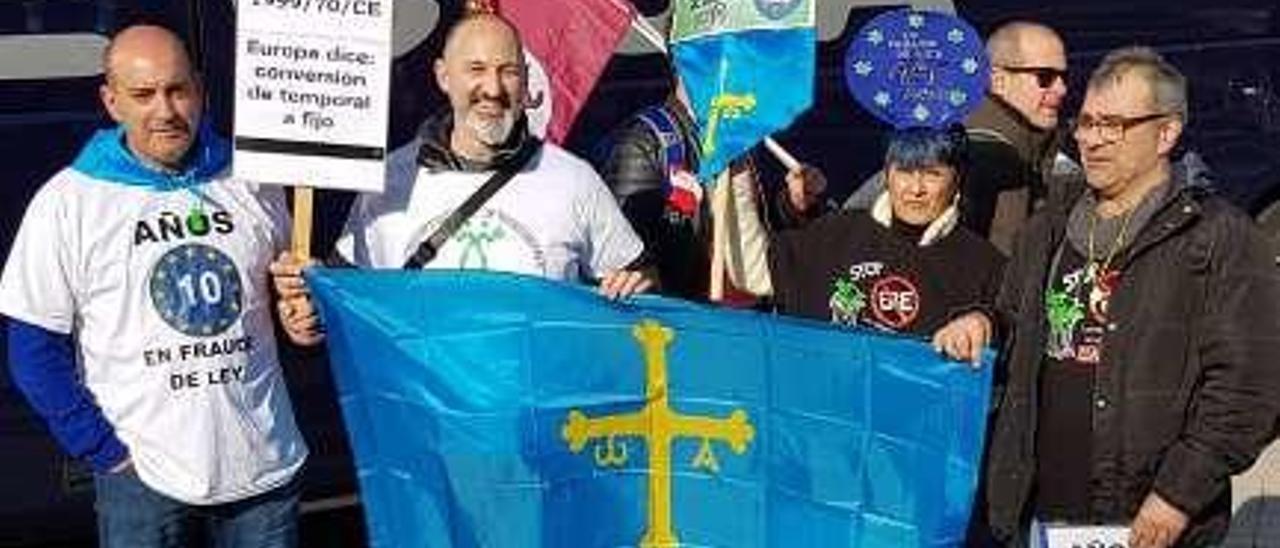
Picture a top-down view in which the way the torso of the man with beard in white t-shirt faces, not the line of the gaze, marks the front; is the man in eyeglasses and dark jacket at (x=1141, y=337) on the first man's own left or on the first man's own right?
on the first man's own left

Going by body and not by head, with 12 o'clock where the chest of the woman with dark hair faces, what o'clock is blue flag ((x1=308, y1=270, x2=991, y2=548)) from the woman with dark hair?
The blue flag is roughly at 2 o'clock from the woman with dark hair.

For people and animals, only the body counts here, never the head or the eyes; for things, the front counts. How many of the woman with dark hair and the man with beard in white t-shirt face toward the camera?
2

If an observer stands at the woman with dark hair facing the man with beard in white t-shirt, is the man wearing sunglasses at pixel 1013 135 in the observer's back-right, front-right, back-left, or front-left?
back-right

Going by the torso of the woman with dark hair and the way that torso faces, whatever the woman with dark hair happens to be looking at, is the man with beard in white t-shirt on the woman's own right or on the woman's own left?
on the woman's own right

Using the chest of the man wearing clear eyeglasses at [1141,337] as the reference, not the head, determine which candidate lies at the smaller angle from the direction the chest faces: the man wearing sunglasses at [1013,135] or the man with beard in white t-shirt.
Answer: the man with beard in white t-shirt

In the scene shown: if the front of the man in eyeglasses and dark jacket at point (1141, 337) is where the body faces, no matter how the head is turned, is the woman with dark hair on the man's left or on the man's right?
on the man's right

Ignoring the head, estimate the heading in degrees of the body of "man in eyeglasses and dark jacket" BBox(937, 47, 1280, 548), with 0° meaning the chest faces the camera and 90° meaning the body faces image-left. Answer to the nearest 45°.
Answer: approximately 45°

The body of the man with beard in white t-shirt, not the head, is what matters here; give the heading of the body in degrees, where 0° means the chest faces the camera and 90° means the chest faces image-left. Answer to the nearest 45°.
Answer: approximately 0°
